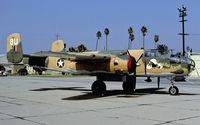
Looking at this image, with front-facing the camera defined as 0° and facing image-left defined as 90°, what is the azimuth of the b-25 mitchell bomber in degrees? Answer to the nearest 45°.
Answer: approximately 315°
